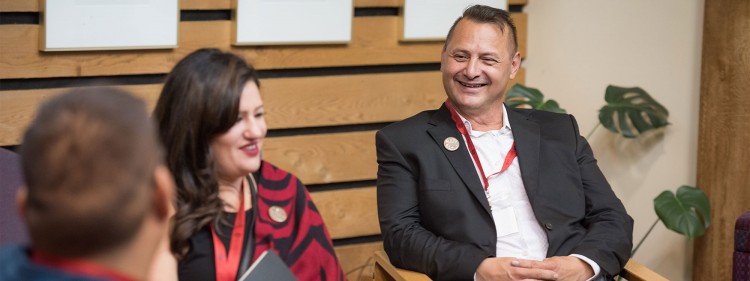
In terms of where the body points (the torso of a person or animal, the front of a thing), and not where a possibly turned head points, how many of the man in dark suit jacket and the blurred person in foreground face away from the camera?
1

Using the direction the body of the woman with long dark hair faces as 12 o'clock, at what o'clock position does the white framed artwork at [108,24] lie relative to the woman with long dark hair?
The white framed artwork is roughly at 7 o'clock from the woman with long dark hair.

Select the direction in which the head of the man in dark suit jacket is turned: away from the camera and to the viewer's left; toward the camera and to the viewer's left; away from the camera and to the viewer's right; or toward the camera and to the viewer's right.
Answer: toward the camera and to the viewer's left

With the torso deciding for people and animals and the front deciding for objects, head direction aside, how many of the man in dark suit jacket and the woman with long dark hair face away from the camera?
0

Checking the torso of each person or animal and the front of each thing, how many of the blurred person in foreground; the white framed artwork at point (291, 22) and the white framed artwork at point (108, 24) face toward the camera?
2

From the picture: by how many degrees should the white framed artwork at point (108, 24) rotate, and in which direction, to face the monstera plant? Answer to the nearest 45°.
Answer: approximately 90° to its left

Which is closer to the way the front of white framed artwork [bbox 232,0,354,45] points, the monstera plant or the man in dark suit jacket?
the man in dark suit jacket

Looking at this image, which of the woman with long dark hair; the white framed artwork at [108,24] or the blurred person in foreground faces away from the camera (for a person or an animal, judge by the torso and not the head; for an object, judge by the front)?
the blurred person in foreground

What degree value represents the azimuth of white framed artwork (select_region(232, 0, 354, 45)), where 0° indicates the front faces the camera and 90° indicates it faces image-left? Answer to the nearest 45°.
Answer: approximately 0°

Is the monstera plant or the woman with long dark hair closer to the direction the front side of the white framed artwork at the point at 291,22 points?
the woman with long dark hair

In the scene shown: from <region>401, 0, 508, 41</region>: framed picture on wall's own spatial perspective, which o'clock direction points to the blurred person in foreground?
The blurred person in foreground is roughly at 12 o'clock from the framed picture on wall.

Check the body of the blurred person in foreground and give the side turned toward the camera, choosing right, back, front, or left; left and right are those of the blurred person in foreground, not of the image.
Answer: back

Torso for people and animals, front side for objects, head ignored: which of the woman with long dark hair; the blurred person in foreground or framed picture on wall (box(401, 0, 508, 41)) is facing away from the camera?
the blurred person in foreground
